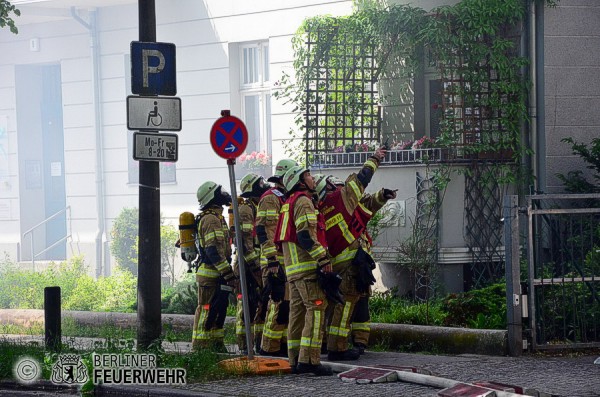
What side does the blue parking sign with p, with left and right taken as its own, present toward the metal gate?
left

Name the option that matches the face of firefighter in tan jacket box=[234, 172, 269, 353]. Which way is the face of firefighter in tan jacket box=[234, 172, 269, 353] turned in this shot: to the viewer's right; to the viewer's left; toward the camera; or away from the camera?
to the viewer's right

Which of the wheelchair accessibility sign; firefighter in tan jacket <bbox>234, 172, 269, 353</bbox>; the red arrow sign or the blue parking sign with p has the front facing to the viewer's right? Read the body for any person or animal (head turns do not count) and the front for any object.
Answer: the firefighter in tan jacket

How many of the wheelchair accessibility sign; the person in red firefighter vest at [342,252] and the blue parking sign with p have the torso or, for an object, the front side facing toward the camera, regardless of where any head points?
2

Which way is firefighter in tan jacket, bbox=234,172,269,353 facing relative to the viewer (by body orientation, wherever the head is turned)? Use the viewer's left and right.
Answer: facing to the right of the viewer

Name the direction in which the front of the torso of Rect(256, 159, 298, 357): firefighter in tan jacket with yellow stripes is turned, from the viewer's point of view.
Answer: to the viewer's right

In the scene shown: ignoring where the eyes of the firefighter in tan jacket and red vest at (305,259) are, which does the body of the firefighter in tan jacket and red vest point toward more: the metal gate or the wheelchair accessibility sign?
the metal gate

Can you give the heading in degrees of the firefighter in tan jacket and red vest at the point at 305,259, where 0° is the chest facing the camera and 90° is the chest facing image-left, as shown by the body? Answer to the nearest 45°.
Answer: approximately 270°

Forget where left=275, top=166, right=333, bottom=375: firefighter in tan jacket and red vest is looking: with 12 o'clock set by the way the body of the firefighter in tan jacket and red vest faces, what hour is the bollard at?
The bollard is roughly at 7 o'clock from the firefighter in tan jacket and red vest.

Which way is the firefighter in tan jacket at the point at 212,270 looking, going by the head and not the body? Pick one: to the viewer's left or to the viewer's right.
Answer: to the viewer's right

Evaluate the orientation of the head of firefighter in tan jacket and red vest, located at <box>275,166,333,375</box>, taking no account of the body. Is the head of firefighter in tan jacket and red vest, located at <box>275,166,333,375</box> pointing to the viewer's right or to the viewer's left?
to the viewer's right
